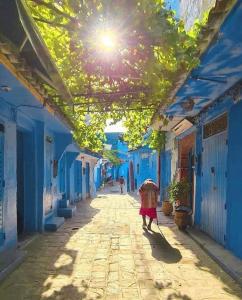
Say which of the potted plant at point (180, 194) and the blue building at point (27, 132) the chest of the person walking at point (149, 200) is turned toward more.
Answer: the potted plant

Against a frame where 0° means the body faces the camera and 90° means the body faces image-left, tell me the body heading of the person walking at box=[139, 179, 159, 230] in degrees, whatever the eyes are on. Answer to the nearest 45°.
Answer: approximately 180°
